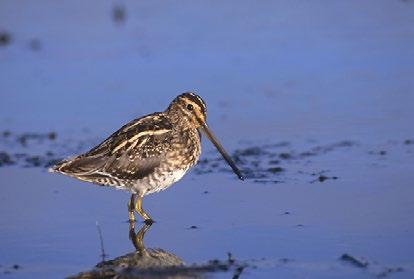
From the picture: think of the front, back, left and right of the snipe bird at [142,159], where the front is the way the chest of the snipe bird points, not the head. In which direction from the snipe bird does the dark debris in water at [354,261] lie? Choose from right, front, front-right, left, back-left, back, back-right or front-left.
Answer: front-right

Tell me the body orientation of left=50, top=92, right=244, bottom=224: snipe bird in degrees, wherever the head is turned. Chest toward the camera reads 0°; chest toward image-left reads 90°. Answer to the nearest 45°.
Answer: approximately 270°

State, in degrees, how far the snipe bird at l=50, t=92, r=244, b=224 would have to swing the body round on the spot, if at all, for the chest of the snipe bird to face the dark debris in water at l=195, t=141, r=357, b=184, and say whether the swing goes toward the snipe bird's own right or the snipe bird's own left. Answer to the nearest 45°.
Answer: approximately 45° to the snipe bird's own left
